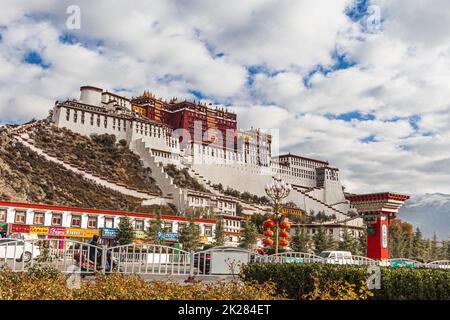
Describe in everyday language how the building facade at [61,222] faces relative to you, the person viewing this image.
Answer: facing the viewer and to the right of the viewer

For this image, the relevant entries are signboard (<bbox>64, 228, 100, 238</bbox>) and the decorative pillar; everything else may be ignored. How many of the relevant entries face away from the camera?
0

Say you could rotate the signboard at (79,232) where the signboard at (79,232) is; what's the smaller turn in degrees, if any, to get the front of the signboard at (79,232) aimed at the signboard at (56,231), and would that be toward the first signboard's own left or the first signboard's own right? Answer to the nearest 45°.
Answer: approximately 90° to the first signboard's own right

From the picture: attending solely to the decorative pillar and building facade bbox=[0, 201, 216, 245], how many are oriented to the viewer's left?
0

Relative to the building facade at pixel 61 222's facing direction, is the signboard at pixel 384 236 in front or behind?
in front

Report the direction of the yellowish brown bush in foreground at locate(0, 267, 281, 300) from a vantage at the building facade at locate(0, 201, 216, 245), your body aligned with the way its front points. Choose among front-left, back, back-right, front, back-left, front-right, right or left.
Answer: front-right

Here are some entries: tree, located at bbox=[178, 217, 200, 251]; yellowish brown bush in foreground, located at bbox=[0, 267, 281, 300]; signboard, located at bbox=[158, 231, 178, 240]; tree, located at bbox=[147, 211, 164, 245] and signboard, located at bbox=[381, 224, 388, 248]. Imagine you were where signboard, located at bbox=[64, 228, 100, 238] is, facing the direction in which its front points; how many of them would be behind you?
0

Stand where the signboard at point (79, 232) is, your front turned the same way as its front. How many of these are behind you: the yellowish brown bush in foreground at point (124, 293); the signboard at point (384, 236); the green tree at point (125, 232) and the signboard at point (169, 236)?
0

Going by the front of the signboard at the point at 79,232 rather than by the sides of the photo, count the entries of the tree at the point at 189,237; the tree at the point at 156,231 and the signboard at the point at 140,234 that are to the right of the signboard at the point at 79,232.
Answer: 0

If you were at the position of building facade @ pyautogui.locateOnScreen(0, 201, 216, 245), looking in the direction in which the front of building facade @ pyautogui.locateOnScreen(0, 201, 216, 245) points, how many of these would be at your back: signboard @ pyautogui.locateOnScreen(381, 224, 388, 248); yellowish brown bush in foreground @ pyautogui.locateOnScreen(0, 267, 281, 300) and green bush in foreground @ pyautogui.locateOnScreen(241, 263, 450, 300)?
0

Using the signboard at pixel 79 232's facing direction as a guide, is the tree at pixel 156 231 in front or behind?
in front
